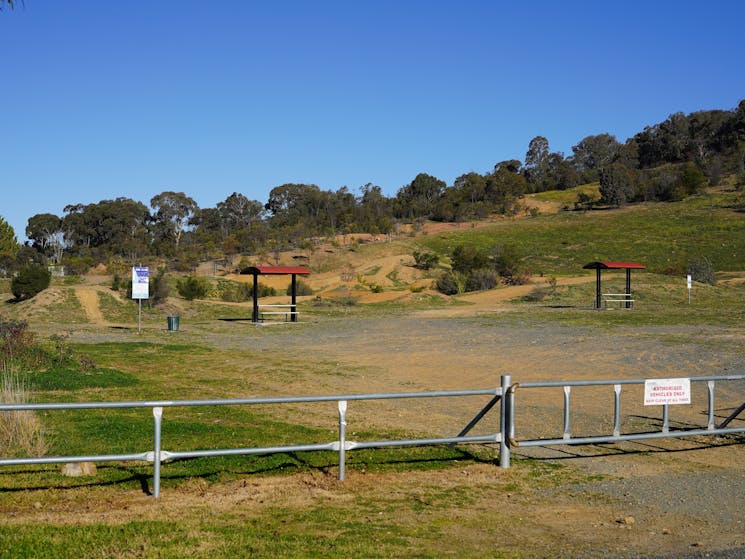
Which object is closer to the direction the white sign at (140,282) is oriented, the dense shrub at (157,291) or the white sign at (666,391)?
the white sign

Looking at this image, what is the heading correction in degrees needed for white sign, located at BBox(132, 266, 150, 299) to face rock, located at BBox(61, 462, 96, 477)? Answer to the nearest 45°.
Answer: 0° — it already faces it

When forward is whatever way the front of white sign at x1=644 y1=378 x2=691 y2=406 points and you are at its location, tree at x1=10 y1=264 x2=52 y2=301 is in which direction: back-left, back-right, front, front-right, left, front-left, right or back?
back-right

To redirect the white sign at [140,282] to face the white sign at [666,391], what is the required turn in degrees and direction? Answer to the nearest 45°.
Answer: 0° — it already faces it

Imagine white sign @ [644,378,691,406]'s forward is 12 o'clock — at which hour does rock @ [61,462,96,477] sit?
The rock is roughly at 2 o'clock from the white sign.

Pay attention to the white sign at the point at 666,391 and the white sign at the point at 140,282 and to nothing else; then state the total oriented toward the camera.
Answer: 2

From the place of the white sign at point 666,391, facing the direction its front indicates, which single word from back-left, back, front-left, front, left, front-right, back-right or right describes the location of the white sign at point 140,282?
back-right

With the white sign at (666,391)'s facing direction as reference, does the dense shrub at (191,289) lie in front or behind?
behind

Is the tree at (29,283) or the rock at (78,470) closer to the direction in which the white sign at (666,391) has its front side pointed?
the rock

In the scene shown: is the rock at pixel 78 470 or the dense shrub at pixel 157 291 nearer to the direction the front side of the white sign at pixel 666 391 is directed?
the rock

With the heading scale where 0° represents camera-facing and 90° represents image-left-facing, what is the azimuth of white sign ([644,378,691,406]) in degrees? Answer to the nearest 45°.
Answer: approximately 0°
